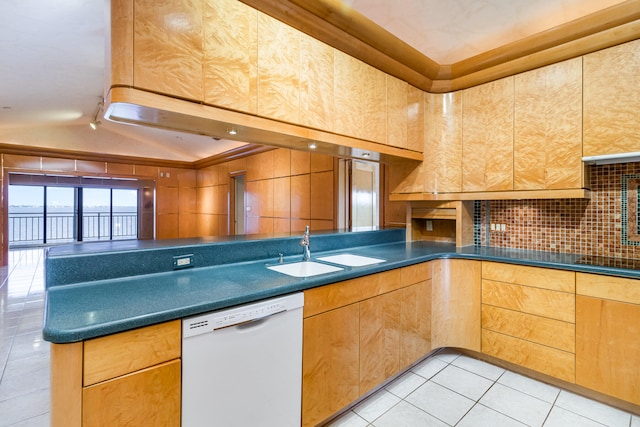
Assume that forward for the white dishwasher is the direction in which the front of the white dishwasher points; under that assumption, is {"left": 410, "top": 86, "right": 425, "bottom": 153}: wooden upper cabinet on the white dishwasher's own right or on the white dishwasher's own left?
on the white dishwasher's own left

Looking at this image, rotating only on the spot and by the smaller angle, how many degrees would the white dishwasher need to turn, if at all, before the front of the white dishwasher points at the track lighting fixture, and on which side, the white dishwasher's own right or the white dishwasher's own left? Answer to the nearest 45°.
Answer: approximately 180°

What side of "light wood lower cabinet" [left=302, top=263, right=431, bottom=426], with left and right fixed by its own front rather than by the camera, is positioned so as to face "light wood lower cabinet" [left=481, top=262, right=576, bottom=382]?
left

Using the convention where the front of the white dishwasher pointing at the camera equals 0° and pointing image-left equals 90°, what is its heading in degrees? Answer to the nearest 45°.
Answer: approximately 315°

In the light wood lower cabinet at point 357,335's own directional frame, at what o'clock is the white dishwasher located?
The white dishwasher is roughly at 3 o'clock from the light wood lower cabinet.

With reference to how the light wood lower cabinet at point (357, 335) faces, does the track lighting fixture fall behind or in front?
behind

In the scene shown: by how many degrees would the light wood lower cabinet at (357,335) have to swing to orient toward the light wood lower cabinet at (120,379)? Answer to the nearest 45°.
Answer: approximately 90° to its right

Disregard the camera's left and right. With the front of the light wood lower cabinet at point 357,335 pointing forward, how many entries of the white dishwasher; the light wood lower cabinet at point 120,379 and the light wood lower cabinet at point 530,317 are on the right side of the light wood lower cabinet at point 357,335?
2

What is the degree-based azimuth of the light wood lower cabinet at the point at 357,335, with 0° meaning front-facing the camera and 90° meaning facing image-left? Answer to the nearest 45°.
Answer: approximately 315°

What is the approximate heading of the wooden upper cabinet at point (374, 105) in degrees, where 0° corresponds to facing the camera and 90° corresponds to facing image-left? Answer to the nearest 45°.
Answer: approximately 315°

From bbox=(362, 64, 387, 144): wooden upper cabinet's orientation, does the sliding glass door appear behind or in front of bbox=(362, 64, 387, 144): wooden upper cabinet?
behind

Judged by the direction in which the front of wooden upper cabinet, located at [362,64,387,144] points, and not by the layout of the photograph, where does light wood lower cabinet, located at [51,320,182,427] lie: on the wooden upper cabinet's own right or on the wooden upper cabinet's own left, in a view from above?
on the wooden upper cabinet's own right
